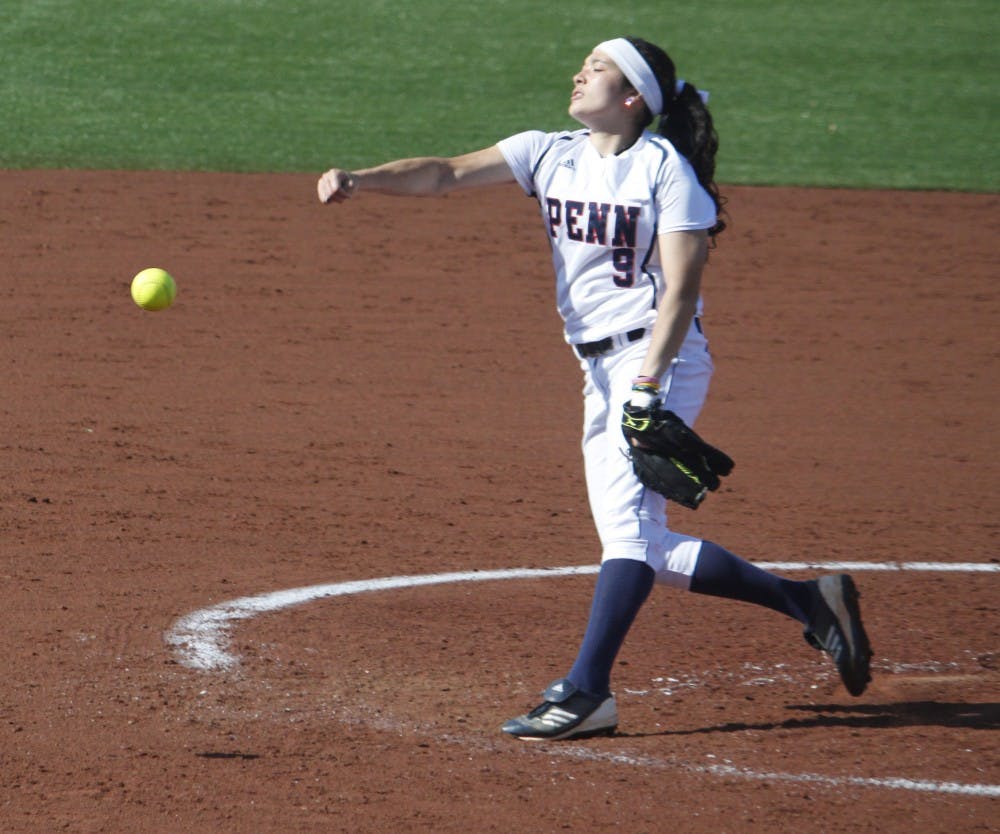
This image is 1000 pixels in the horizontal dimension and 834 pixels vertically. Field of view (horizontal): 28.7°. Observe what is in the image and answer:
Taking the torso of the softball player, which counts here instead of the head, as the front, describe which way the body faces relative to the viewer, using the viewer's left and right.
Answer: facing the viewer and to the left of the viewer
